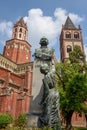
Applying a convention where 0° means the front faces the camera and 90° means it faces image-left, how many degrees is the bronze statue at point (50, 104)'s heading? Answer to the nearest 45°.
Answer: approximately 45°

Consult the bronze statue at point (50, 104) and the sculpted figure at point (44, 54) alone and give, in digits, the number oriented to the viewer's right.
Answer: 0

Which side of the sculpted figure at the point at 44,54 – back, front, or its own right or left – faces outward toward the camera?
front
